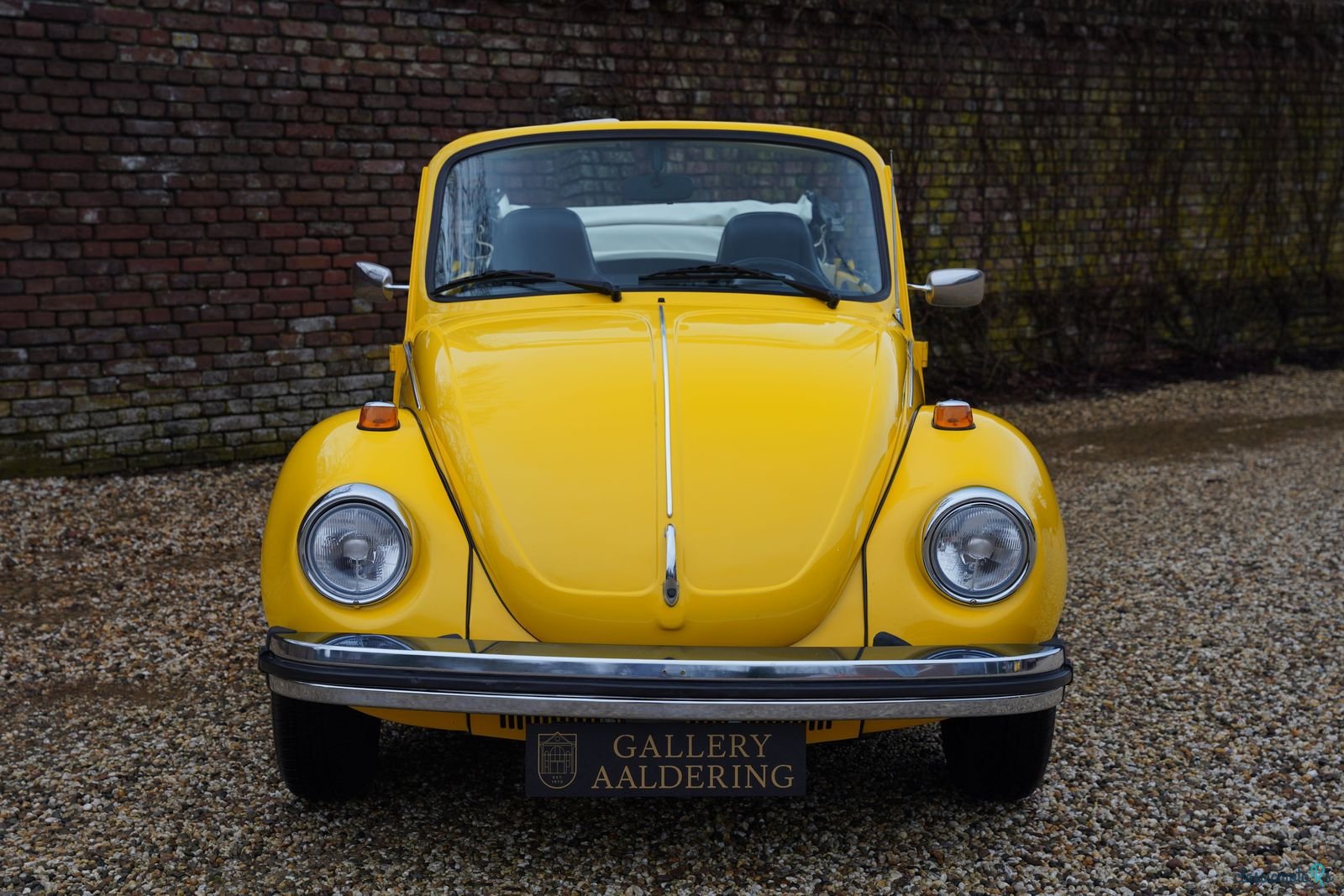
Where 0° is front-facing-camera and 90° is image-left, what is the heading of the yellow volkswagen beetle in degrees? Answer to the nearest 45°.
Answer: approximately 0°
